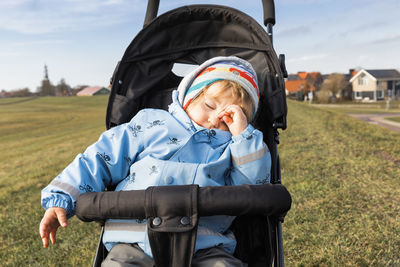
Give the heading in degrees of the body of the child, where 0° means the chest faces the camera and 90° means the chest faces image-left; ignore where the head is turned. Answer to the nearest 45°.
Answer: approximately 0°
